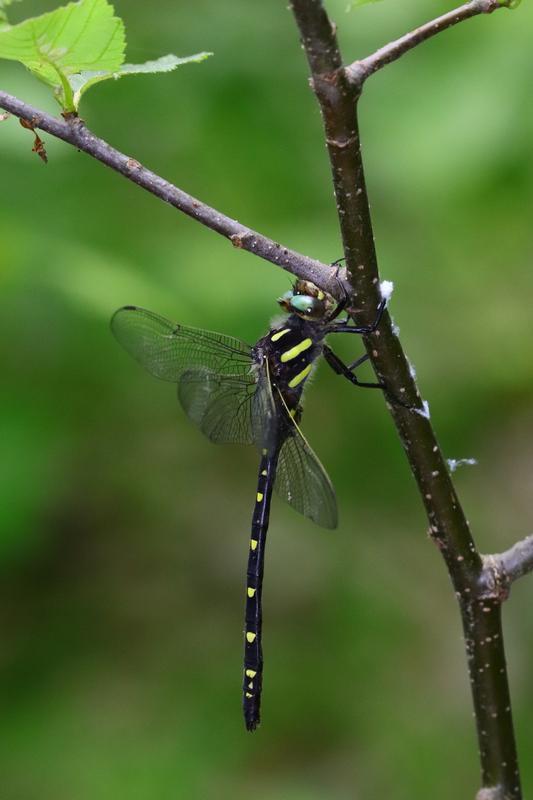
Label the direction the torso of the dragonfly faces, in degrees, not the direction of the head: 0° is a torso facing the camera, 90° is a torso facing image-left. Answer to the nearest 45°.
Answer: approximately 270°
